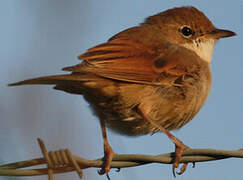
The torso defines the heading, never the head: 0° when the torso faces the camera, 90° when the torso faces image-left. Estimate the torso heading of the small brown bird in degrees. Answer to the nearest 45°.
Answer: approximately 270°
